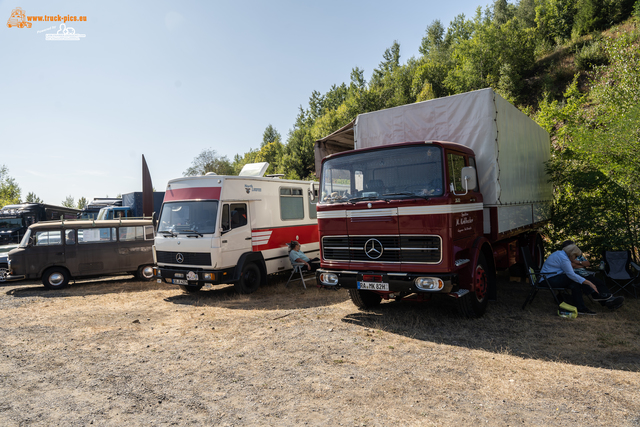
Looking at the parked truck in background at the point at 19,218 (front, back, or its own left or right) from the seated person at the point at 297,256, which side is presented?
left

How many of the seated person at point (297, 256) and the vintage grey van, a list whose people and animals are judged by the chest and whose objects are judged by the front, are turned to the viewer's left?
1

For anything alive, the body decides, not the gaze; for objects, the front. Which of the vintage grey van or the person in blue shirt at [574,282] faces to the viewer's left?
the vintage grey van

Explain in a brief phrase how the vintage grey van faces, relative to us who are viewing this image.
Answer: facing to the left of the viewer

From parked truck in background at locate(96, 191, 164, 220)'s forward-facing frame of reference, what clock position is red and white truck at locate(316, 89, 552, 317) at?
The red and white truck is roughly at 10 o'clock from the parked truck in background.

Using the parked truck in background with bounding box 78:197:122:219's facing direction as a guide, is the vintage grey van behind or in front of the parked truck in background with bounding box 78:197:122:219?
in front

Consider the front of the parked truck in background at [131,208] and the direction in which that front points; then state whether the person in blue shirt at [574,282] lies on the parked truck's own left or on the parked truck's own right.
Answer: on the parked truck's own left

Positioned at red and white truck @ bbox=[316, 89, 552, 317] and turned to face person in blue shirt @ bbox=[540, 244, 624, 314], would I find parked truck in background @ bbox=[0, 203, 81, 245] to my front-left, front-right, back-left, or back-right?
back-left

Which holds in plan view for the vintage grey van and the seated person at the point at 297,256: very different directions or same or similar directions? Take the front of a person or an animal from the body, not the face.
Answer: very different directions

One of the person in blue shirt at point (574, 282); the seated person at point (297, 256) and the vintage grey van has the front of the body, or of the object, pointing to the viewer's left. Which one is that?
the vintage grey van

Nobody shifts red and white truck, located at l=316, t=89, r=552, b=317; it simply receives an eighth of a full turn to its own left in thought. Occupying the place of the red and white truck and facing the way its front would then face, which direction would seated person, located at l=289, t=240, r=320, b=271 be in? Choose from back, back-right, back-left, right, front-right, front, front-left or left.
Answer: back-right

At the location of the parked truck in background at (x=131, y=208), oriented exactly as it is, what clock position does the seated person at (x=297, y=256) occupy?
The seated person is roughly at 10 o'clock from the parked truck in background.

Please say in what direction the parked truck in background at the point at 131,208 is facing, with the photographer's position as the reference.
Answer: facing the viewer and to the left of the viewer
